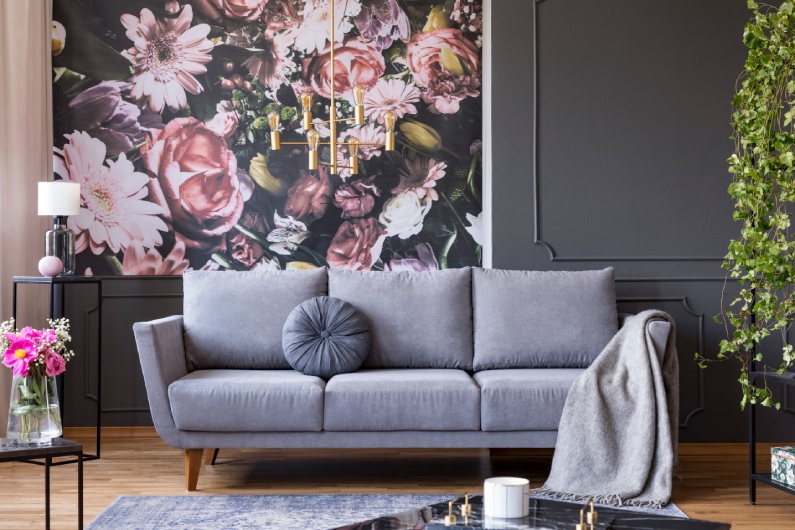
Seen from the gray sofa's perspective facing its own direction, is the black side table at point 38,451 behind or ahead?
ahead

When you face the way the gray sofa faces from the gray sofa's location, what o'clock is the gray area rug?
The gray area rug is roughly at 1 o'clock from the gray sofa.

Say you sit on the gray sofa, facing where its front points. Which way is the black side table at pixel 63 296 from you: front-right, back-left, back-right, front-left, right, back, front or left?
right

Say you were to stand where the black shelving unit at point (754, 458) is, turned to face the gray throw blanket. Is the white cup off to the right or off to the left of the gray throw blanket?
left

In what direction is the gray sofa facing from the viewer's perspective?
toward the camera

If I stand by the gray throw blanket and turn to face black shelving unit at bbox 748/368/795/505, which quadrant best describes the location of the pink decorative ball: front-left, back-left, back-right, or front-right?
back-left

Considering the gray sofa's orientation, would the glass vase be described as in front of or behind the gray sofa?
in front

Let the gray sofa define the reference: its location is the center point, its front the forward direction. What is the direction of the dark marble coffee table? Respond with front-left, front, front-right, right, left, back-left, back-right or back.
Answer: front

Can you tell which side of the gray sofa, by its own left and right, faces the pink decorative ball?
right

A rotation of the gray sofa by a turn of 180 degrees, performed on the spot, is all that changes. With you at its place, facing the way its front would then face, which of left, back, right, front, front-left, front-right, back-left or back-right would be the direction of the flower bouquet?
back-left

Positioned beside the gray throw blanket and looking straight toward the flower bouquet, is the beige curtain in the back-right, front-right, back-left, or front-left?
front-right

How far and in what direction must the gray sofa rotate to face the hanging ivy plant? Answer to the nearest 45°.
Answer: approximately 90° to its left

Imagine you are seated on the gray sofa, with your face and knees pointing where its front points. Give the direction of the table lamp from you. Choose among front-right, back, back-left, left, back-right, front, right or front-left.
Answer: right

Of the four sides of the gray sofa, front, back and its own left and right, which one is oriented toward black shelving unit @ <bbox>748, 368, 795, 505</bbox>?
left
